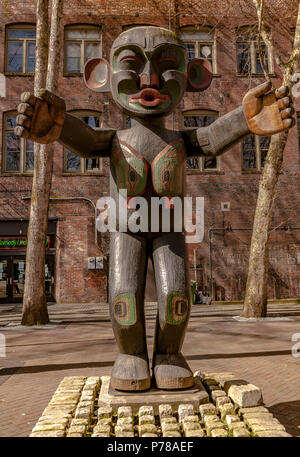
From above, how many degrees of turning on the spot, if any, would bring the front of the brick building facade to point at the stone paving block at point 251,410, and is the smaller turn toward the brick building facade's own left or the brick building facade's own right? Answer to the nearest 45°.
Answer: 0° — it already faces it

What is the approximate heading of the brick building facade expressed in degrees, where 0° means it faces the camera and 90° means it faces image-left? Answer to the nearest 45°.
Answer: approximately 0°

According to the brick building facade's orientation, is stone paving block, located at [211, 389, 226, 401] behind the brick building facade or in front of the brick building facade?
in front

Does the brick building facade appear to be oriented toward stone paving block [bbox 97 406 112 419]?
yes

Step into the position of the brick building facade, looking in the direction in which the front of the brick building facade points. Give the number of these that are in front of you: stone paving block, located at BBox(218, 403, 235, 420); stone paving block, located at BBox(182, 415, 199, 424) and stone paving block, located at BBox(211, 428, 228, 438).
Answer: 3

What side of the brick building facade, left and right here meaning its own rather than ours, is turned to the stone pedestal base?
front

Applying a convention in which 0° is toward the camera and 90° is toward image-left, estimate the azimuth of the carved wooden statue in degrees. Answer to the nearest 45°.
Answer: approximately 0°

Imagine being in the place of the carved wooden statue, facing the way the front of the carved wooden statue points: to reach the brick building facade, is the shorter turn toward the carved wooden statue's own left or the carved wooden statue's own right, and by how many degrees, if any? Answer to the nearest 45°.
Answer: approximately 180°

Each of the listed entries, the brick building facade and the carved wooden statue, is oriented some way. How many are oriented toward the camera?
2

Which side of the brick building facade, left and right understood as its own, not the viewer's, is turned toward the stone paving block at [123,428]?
front
